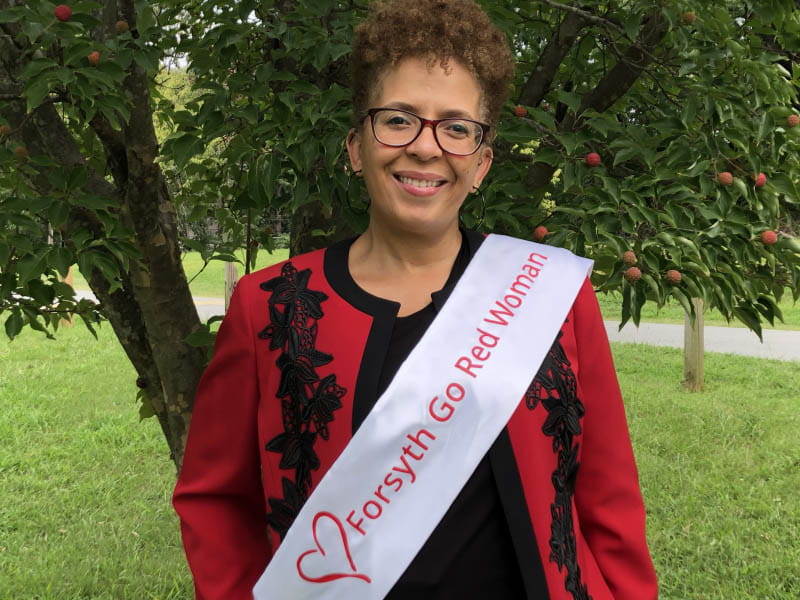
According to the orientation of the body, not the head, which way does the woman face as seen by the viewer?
toward the camera

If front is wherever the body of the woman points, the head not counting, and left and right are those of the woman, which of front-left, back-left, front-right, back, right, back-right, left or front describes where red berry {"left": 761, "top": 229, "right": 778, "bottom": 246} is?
back-left

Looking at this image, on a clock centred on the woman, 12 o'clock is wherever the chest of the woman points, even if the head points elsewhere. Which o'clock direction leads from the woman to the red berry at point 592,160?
The red berry is roughly at 7 o'clock from the woman.

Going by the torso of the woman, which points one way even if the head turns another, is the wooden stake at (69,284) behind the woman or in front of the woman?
behind

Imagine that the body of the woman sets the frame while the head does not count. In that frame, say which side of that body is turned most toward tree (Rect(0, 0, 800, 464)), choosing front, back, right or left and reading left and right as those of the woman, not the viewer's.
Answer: back
